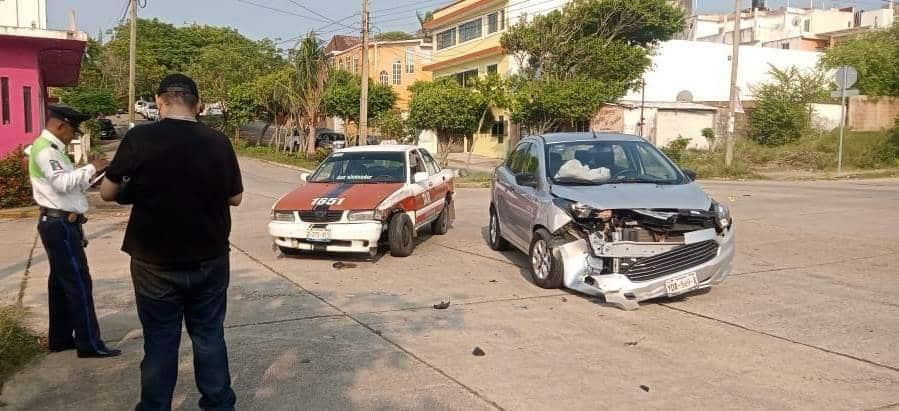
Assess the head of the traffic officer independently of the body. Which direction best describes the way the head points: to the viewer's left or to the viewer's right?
to the viewer's right

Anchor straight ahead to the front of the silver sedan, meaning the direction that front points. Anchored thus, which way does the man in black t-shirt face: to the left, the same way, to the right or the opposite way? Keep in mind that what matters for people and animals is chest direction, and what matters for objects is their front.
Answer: the opposite way

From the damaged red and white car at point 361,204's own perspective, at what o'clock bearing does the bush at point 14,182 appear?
The bush is roughly at 3 o'clock from the damaged red and white car.

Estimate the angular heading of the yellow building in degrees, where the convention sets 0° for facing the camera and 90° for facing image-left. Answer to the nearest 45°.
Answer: approximately 45°

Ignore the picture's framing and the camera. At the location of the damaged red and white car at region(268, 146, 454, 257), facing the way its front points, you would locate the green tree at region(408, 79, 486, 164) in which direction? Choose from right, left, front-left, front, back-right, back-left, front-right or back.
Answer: back-right

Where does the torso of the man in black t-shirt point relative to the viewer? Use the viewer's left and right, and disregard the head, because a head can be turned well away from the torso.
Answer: facing away from the viewer

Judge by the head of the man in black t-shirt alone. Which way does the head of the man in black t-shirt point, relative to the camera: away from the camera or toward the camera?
away from the camera

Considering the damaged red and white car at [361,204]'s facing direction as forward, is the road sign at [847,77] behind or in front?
behind

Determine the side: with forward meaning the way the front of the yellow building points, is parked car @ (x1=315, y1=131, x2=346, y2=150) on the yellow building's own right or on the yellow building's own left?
on the yellow building's own right

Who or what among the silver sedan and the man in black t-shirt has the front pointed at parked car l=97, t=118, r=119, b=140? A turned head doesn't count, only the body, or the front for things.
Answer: the man in black t-shirt

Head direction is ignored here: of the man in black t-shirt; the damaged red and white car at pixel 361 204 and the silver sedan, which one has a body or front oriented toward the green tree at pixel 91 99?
the man in black t-shirt

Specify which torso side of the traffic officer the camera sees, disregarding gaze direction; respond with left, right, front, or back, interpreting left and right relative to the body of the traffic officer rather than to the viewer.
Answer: right
